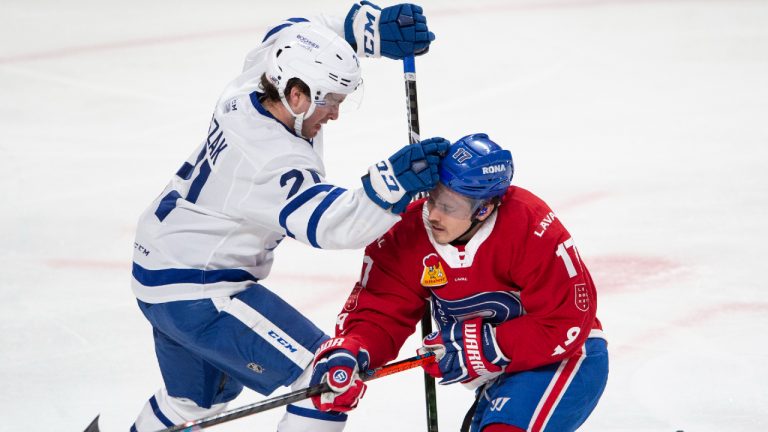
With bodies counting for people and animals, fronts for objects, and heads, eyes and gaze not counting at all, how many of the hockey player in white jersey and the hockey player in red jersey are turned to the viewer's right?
1

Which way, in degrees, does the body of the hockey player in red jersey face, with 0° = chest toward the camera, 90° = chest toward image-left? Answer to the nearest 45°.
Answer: approximately 45°

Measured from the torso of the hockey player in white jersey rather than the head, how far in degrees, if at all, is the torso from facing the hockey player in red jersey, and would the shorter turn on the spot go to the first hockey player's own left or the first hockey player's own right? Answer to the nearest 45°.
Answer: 0° — they already face them

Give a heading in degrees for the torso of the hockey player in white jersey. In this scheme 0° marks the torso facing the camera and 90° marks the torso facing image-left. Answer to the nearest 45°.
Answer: approximately 270°
